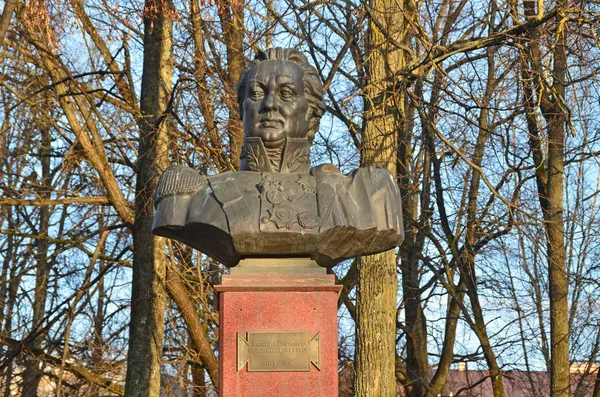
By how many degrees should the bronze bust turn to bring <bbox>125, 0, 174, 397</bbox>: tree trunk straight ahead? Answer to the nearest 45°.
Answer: approximately 180°

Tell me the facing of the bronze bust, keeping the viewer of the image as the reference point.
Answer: facing the viewer

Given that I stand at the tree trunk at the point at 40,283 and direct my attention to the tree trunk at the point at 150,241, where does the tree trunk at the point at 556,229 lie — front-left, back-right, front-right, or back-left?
front-left

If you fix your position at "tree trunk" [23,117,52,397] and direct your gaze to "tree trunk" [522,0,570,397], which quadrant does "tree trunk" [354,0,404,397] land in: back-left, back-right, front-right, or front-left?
front-right

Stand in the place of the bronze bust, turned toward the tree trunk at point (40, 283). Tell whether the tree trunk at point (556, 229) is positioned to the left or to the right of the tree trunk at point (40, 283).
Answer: right

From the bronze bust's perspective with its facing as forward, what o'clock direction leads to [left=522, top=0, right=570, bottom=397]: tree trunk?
The tree trunk is roughly at 7 o'clock from the bronze bust.

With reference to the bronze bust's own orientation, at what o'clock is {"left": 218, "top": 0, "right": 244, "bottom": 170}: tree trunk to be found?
The tree trunk is roughly at 6 o'clock from the bronze bust.

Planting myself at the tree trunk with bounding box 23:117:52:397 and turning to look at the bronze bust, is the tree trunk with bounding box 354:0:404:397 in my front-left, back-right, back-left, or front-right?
front-left

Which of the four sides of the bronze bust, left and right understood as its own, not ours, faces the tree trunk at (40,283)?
back

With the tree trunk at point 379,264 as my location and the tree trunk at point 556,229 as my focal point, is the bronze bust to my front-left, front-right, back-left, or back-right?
back-right

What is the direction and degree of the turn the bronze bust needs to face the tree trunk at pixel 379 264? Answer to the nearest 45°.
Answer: approximately 180°

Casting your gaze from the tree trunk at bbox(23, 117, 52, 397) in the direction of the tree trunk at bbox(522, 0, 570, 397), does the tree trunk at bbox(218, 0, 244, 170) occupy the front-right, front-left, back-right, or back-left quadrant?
front-right

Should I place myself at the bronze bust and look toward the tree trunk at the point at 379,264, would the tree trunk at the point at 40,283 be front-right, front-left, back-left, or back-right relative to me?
front-left
